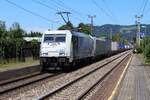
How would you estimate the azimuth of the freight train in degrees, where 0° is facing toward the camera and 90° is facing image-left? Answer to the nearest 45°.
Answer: approximately 45°
